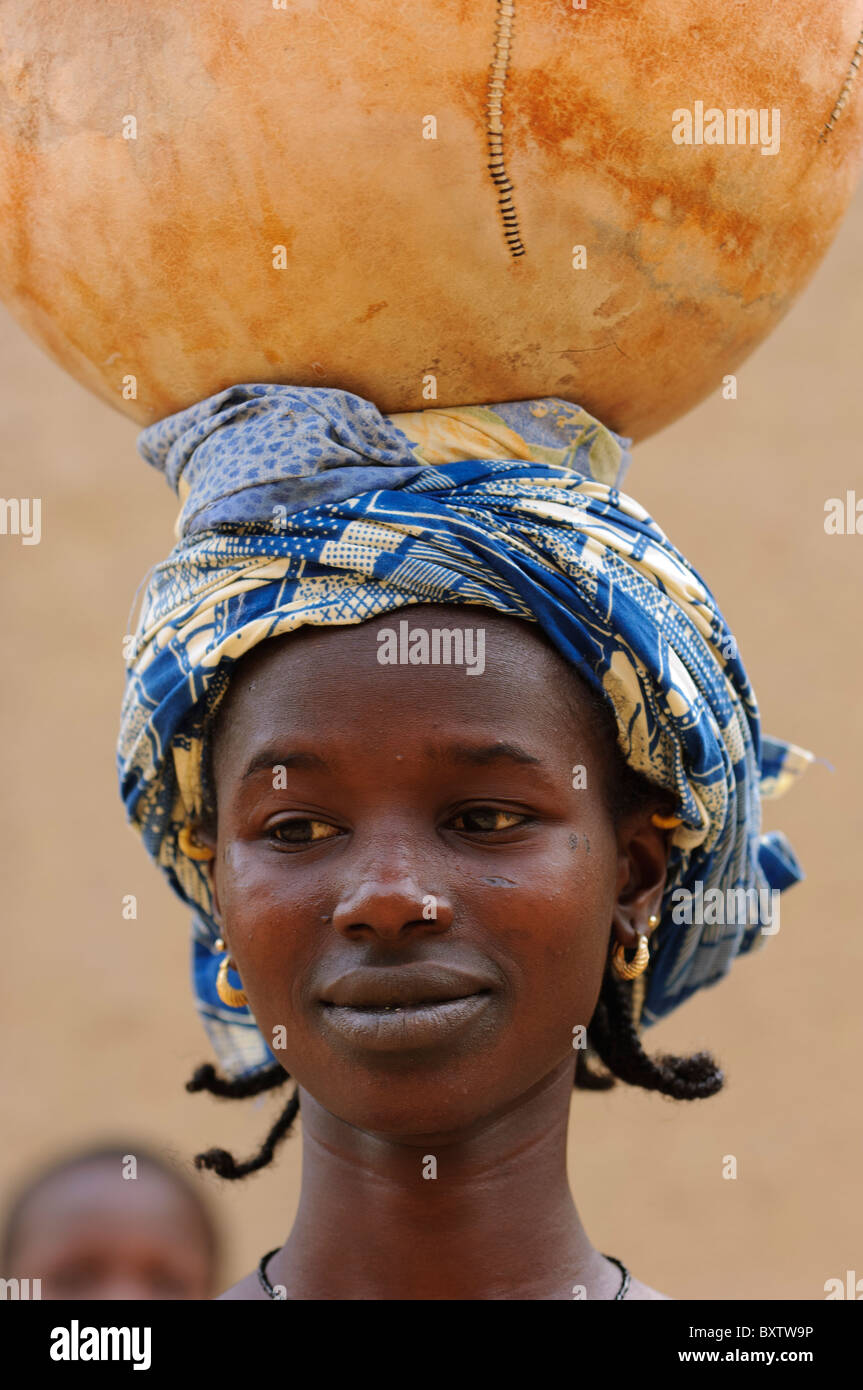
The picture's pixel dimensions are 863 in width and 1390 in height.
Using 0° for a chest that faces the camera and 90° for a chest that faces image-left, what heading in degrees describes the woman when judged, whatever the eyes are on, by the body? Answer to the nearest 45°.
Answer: approximately 0°
